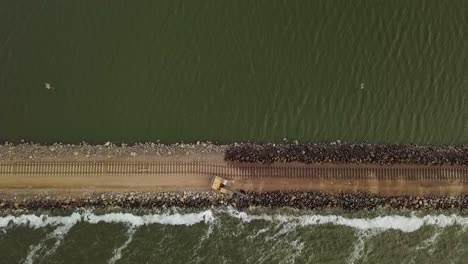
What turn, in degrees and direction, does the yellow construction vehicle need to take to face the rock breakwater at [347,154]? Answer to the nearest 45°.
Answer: approximately 45° to its left

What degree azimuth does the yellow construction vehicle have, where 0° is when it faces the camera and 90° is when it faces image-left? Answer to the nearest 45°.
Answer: approximately 315°
